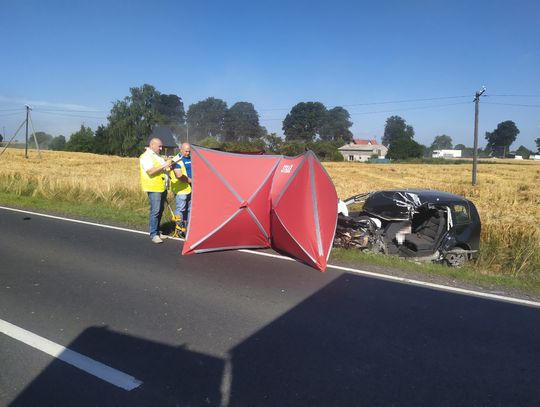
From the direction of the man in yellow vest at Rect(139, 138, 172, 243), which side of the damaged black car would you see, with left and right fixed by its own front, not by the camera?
front

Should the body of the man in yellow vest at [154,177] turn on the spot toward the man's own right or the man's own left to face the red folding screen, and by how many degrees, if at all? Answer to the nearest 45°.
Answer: approximately 45° to the man's own right

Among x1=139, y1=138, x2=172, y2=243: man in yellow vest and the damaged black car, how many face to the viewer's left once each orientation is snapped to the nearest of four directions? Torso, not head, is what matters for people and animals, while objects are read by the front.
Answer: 1

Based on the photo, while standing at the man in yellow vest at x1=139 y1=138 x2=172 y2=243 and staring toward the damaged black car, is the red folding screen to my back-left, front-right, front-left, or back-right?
front-right

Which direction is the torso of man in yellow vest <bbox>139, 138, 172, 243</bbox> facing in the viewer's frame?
to the viewer's right

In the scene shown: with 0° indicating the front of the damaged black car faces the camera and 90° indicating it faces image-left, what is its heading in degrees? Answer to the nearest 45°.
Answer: approximately 90°

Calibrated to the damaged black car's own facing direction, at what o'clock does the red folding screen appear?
The red folding screen is roughly at 11 o'clock from the damaged black car.

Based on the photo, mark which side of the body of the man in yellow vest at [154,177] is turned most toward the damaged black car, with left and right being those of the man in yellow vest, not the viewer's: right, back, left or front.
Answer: front

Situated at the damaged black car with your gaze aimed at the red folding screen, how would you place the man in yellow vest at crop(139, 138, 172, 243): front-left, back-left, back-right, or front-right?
front-right
